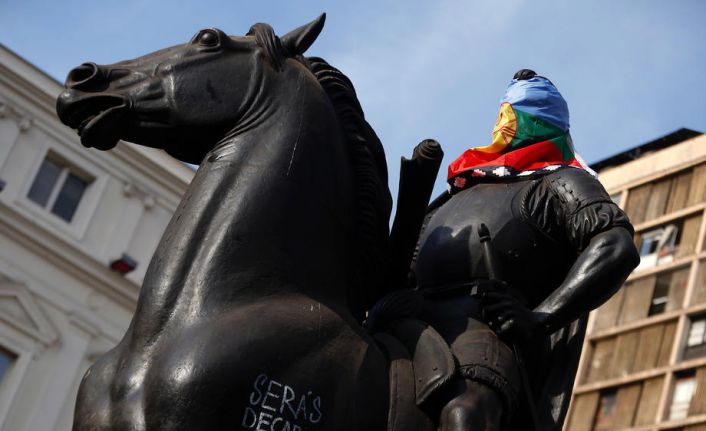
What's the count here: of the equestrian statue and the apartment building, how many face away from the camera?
0

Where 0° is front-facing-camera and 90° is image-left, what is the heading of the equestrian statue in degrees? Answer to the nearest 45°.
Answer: approximately 45°

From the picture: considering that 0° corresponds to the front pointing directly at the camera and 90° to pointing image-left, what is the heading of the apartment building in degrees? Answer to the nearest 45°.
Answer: approximately 45°

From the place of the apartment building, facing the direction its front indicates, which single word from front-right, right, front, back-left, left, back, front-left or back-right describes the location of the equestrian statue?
front-left

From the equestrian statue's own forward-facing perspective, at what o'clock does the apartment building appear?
The apartment building is roughly at 5 o'clock from the equestrian statue.

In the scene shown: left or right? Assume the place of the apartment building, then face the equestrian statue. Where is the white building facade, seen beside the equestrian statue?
right

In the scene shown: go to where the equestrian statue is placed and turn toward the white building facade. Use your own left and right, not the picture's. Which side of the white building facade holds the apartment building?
right

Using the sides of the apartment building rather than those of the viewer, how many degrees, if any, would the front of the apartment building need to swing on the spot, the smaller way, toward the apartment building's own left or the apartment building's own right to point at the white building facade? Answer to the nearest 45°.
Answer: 0° — it already faces it
